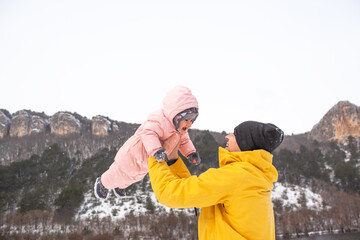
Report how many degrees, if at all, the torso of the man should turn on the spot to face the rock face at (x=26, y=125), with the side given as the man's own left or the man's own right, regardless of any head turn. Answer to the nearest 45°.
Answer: approximately 45° to the man's own right

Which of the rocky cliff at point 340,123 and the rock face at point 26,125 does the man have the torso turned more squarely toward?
the rock face

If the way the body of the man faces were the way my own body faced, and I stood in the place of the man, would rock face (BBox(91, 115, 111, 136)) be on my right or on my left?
on my right

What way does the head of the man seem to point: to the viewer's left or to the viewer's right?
to the viewer's left

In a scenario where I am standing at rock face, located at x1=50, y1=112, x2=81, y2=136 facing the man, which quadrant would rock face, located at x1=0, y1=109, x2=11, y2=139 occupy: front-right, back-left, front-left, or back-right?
back-right

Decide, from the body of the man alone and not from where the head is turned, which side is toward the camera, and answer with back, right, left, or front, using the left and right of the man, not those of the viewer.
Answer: left
